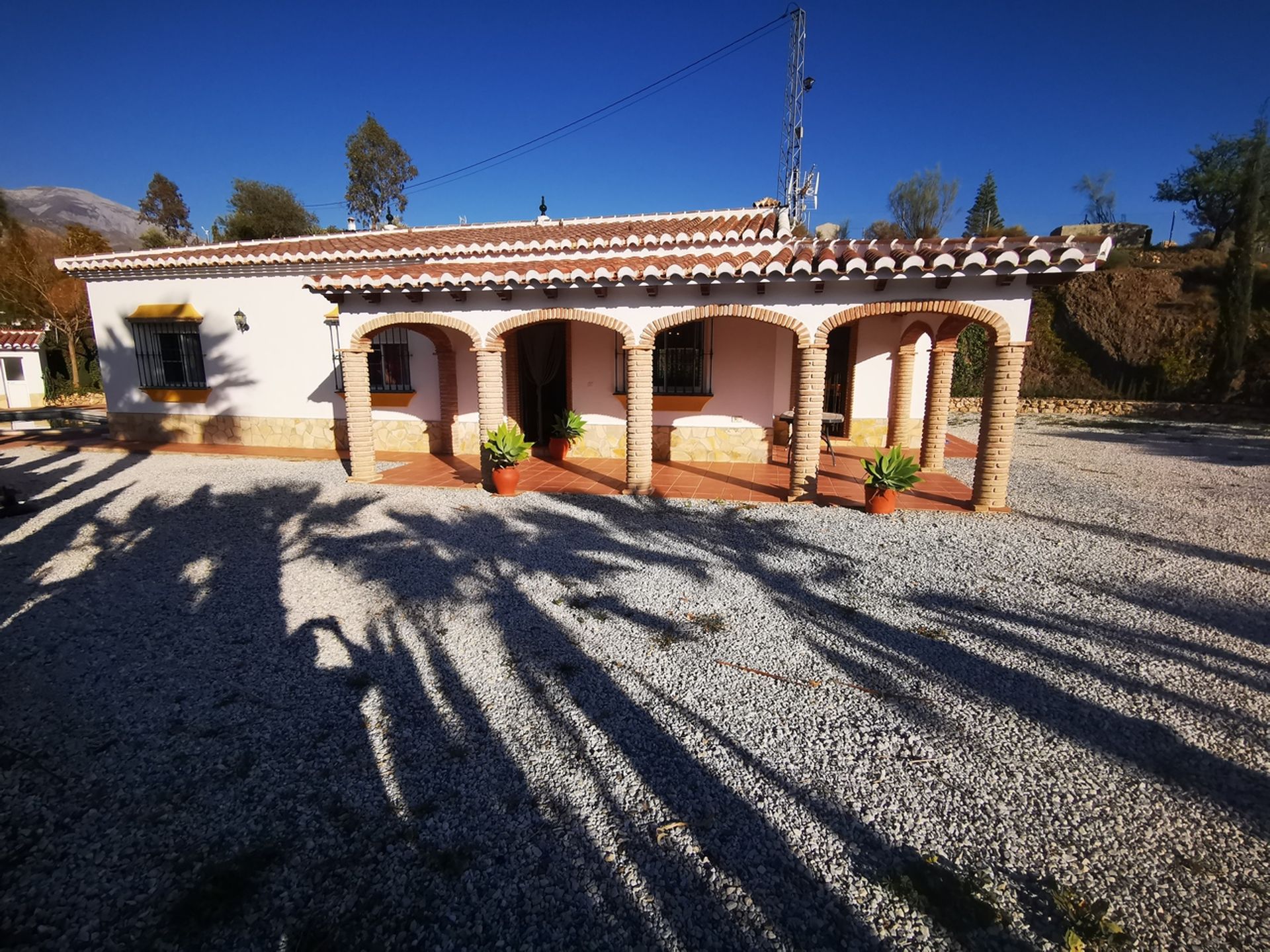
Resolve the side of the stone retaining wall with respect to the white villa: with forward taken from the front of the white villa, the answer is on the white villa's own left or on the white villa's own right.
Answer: on the white villa's own left

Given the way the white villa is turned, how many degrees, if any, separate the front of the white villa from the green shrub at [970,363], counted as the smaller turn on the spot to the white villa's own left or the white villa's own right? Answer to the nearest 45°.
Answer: approximately 135° to the white villa's own left

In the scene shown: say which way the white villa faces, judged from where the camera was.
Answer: facing the viewer

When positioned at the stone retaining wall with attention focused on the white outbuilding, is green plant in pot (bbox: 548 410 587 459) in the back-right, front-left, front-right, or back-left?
front-left

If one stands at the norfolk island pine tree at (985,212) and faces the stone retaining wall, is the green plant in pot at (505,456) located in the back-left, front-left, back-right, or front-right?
front-right
